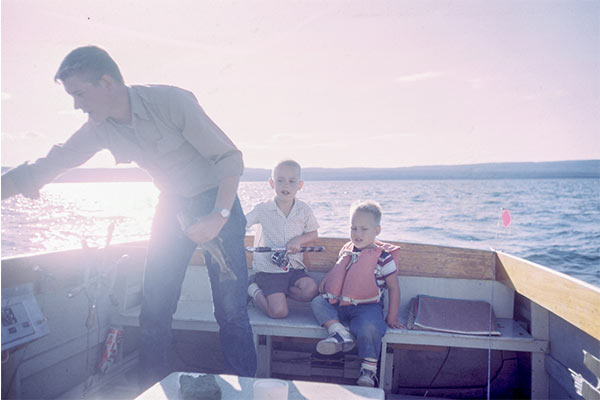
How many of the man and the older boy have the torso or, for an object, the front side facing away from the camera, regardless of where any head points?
0

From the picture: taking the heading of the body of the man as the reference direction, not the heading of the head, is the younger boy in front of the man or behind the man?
behind

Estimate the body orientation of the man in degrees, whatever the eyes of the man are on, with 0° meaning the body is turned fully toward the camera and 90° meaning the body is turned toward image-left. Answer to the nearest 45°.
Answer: approximately 45°

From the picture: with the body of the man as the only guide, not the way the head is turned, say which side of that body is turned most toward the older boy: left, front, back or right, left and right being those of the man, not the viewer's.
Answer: back

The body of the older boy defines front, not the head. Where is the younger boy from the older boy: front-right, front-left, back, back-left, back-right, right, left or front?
front-left

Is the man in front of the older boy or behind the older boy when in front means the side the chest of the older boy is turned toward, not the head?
in front

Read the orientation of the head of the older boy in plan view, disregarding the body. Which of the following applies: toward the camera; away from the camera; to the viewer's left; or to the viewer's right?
toward the camera

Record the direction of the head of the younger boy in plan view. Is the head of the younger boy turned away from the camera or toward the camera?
toward the camera

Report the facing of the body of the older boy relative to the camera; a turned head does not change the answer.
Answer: toward the camera
